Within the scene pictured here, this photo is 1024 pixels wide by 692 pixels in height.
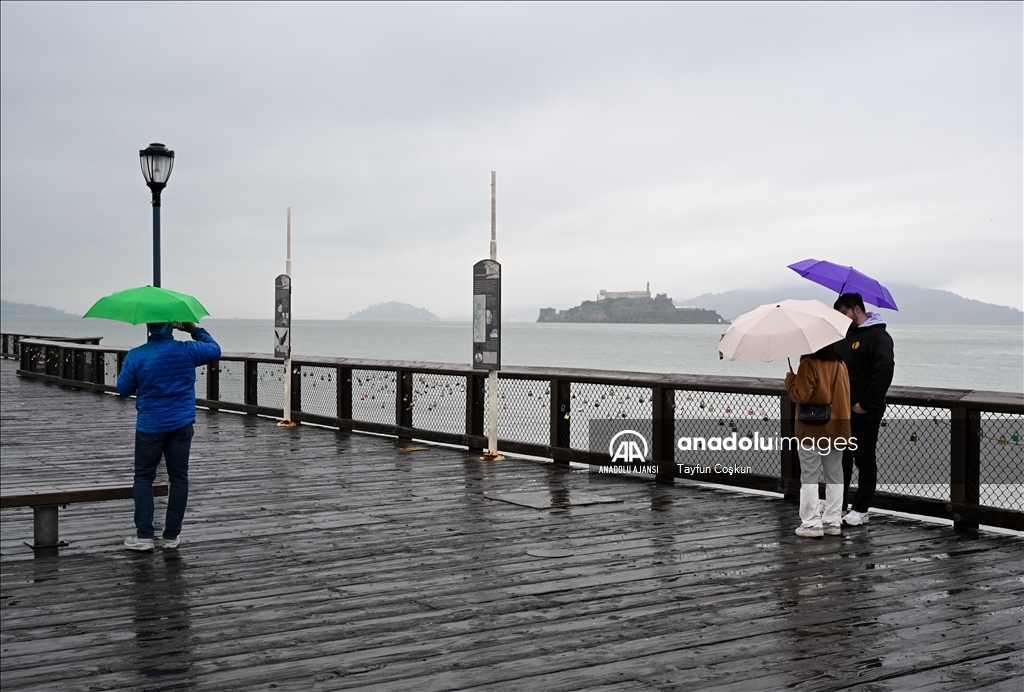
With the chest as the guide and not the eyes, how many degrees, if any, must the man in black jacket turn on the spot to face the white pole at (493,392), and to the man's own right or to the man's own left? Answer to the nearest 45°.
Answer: approximately 90° to the man's own right

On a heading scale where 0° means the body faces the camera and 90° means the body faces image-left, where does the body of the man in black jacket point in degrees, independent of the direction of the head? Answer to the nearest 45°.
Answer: approximately 45°

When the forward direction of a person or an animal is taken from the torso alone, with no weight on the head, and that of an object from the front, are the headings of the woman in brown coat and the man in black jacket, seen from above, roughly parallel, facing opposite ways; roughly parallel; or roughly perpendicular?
roughly perpendicular

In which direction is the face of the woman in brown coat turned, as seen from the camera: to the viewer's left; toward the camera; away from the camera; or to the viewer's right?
away from the camera

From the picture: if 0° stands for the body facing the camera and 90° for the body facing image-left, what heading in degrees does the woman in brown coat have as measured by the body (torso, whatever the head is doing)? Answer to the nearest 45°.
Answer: approximately 135°

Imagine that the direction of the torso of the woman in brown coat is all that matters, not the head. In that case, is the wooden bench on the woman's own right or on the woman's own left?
on the woman's own left

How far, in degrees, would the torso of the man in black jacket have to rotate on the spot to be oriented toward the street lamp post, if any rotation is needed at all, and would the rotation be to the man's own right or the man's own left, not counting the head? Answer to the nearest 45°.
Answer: approximately 45° to the man's own right
